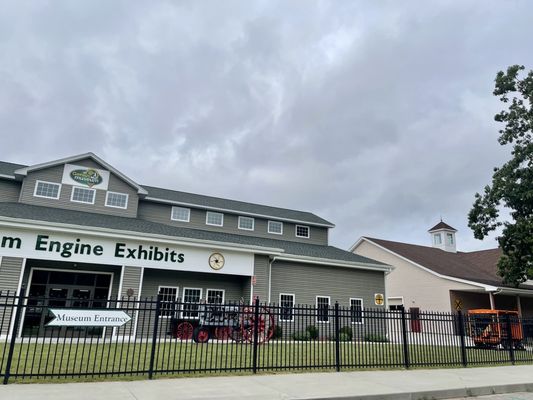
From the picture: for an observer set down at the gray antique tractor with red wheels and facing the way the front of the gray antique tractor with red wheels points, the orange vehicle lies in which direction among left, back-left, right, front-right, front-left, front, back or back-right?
back

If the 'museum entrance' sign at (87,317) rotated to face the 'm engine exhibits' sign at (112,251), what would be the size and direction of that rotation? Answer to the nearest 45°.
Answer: approximately 180°

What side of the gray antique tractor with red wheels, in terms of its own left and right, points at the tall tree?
back

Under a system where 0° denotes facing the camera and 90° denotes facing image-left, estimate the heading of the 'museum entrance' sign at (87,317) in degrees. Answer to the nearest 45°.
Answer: approximately 0°

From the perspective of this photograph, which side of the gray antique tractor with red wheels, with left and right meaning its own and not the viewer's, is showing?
left

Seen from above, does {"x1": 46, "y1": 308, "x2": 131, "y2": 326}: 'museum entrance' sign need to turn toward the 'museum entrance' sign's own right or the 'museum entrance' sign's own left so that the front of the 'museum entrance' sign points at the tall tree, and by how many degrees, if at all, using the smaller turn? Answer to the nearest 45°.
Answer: approximately 90° to the 'museum entrance' sign's own left

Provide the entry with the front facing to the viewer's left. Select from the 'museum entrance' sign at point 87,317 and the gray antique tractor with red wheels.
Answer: the gray antique tractor with red wheels

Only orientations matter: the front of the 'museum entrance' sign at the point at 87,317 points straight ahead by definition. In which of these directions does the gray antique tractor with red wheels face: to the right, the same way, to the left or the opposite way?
to the right

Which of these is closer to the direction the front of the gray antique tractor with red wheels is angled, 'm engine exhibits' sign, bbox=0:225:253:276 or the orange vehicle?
the 'm engine exhibits' sign

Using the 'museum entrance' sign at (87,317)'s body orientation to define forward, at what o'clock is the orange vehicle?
The orange vehicle is roughly at 9 o'clock from the 'museum entrance' sign.

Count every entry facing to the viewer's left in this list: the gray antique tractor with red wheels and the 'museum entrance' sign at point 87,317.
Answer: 1

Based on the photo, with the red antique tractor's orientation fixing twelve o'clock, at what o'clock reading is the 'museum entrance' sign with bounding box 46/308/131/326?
The 'museum entrance' sign is roughly at 10 o'clock from the red antique tractor.

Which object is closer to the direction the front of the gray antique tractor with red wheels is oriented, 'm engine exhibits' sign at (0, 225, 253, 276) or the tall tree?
the 'm engine exhibits' sign
